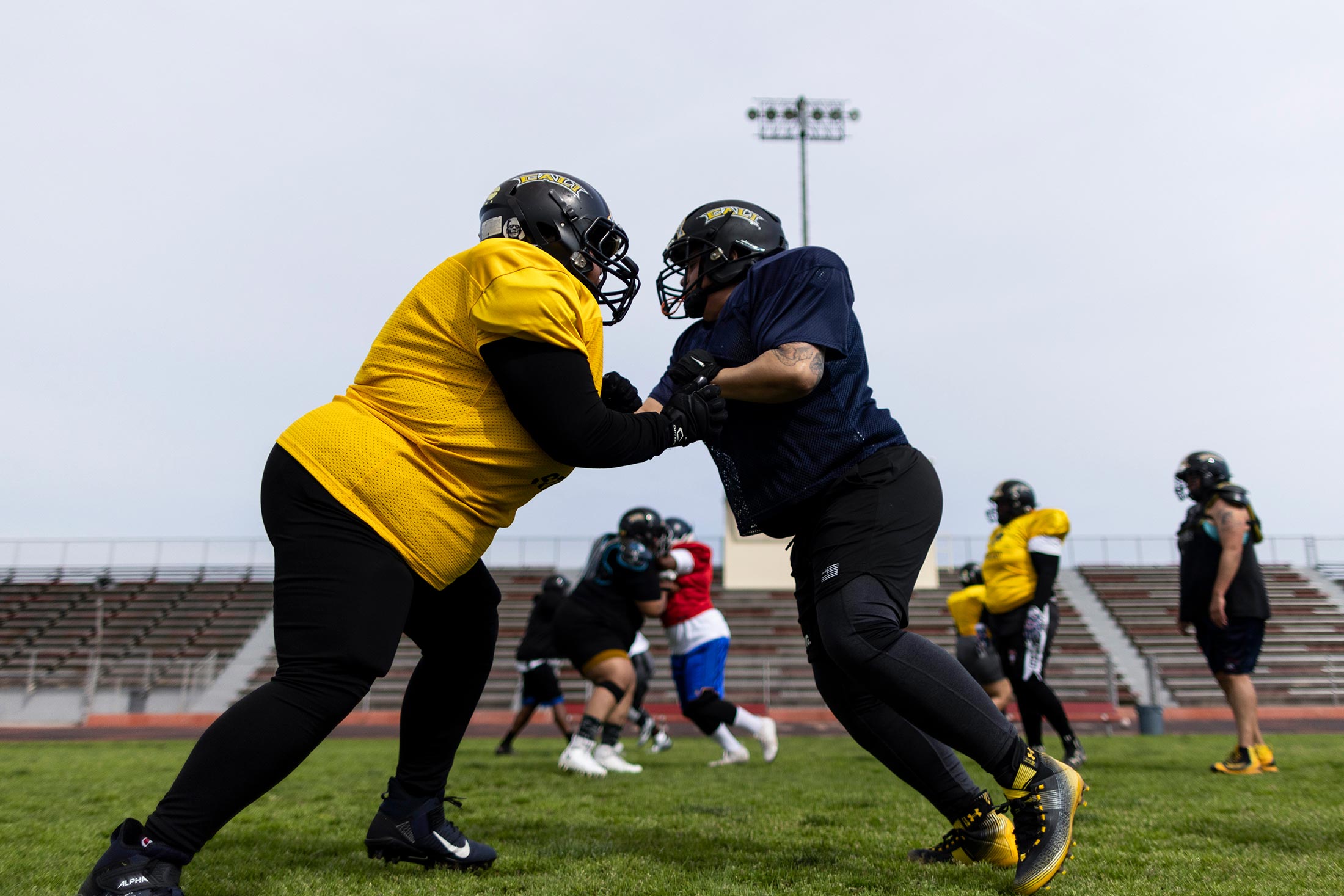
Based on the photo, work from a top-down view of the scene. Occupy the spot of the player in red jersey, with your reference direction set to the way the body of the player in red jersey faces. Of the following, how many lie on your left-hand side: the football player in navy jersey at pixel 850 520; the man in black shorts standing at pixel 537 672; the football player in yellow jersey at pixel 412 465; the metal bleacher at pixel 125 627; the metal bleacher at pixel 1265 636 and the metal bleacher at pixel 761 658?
2

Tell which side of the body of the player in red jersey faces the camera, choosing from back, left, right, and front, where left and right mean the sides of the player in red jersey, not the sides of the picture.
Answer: left

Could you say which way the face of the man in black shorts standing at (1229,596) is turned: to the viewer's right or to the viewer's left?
to the viewer's left

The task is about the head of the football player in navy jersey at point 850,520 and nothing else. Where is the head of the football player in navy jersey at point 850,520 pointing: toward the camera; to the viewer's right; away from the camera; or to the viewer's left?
to the viewer's left

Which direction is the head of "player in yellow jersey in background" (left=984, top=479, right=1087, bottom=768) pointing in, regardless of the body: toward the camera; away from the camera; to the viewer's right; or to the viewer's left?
to the viewer's left

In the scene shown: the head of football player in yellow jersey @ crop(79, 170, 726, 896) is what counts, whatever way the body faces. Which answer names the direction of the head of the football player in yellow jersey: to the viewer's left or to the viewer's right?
to the viewer's right

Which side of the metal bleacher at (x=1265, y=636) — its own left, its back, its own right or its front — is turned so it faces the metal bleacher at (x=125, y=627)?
right

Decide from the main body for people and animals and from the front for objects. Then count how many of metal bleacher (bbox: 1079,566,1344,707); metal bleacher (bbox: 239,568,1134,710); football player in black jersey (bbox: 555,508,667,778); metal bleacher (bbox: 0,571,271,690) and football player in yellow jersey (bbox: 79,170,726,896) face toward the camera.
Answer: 3

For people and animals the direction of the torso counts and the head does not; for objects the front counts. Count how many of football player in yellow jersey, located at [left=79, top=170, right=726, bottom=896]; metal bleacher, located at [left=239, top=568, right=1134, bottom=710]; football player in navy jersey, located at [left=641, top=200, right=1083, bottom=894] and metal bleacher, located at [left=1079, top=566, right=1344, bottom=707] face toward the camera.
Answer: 2

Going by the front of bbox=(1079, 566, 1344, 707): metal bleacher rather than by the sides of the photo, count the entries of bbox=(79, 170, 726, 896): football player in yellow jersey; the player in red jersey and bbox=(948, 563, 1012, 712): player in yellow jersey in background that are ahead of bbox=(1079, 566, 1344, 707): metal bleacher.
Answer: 3

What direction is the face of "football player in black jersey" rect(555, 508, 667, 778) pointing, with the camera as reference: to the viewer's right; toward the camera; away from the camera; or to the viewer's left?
to the viewer's right

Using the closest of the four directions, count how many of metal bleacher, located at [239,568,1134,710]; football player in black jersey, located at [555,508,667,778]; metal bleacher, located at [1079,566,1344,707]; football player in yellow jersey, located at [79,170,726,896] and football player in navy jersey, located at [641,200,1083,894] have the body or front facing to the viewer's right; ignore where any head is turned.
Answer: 2

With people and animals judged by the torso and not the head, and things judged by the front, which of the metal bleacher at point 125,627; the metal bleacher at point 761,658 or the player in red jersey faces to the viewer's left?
the player in red jersey

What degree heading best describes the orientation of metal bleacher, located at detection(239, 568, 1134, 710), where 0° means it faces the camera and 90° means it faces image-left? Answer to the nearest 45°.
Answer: approximately 0°

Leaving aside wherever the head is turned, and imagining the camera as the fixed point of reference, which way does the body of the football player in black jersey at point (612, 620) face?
to the viewer's right
